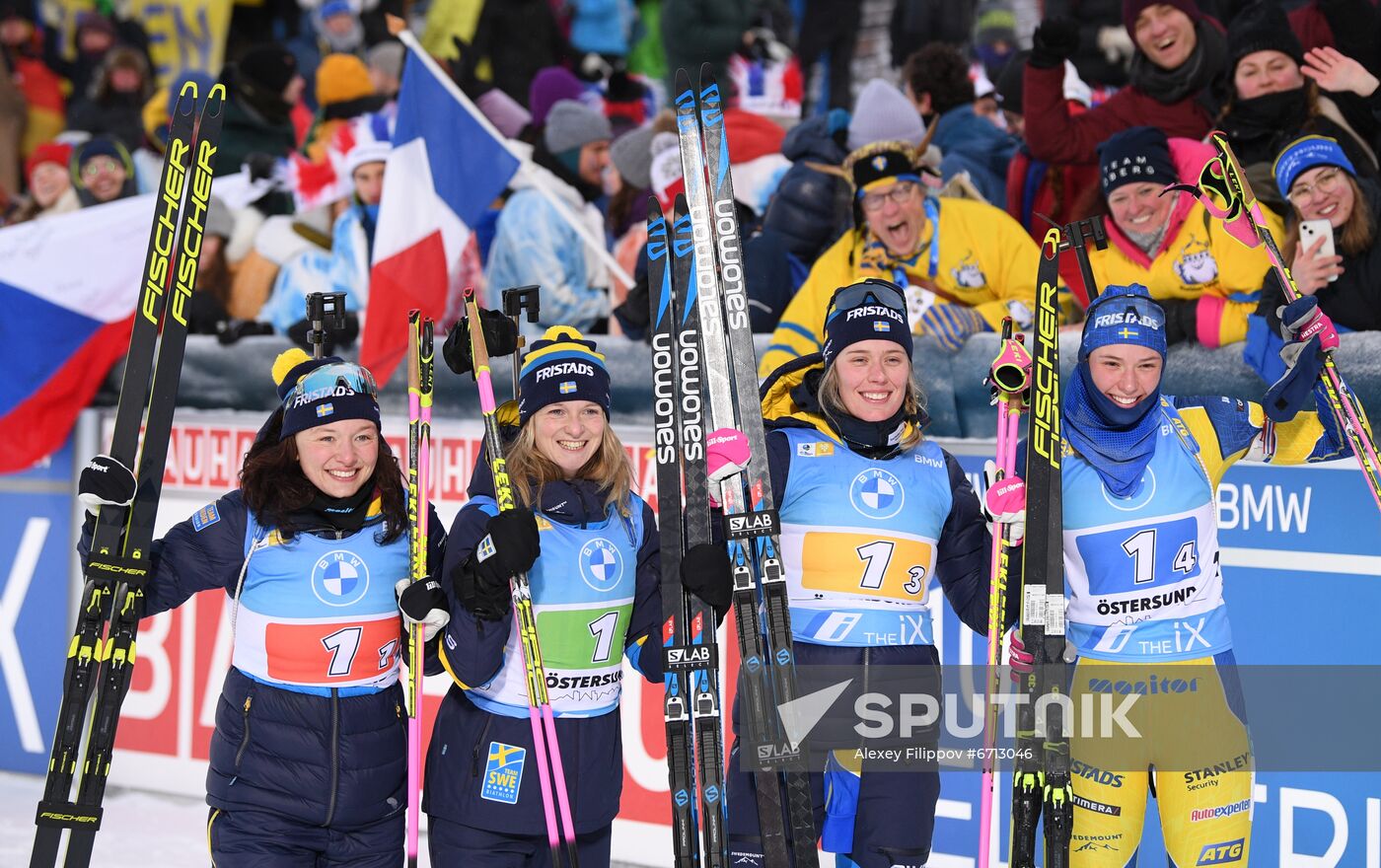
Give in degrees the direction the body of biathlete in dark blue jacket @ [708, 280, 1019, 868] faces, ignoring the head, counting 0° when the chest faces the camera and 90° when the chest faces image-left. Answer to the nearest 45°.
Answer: approximately 0°

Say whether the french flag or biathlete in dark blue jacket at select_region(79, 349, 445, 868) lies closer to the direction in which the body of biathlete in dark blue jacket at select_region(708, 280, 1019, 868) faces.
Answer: the biathlete in dark blue jacket

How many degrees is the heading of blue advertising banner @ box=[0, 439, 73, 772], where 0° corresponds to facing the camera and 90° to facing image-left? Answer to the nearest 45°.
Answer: approximately 0°

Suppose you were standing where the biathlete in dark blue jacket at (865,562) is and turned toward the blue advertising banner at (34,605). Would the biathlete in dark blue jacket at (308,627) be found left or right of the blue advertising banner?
left

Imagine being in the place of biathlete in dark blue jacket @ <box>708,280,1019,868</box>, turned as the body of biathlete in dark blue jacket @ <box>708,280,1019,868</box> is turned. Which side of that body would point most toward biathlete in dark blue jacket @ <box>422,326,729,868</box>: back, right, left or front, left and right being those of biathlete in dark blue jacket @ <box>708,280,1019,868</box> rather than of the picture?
right

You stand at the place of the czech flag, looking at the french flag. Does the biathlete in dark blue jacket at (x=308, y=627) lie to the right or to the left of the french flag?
right

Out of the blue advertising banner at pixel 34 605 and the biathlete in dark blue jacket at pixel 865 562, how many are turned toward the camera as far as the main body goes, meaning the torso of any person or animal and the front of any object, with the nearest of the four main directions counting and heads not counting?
2

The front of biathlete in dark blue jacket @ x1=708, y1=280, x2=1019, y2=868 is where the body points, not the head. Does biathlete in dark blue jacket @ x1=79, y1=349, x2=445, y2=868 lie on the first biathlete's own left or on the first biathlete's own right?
on the first biathlete's own right
